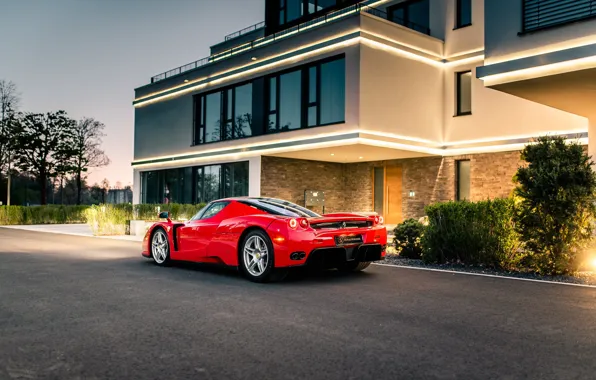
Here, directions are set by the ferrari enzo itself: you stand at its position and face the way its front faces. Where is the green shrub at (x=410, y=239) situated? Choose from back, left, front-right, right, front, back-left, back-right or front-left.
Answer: right

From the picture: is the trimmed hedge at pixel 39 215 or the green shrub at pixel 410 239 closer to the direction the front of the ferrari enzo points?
the trimmed hedge

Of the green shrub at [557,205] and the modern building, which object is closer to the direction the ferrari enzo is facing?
the modern building

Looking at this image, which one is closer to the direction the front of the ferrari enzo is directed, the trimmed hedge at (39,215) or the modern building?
the trimmed hedge

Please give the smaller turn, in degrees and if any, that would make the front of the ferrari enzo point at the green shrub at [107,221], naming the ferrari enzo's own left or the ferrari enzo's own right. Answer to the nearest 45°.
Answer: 0° — it already faces it

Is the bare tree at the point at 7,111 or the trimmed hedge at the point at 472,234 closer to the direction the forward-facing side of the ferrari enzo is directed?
the bare tree

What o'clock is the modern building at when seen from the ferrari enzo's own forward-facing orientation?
The modern building is roughly at 2 o'clock from the ferrari enzo.

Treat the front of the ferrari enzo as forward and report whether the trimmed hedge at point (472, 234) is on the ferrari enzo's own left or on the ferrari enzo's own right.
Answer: on the ferrari enzo's own right

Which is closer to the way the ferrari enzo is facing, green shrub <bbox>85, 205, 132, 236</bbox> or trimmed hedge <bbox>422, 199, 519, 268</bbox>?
the green shrub

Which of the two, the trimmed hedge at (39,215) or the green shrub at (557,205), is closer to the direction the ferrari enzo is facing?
the trimmed hedge

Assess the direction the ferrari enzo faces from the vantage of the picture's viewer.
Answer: facing away from the viewer and to the left of the viewer

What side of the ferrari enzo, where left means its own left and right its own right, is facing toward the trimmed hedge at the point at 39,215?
front
